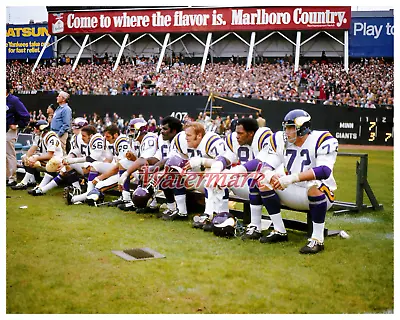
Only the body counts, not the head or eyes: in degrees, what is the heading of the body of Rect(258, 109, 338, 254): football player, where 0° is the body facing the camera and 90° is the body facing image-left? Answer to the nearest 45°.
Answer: approximately 45°

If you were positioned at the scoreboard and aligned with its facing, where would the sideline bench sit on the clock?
The sideline bench is roughly at 1 o'clock from the scoreboard.

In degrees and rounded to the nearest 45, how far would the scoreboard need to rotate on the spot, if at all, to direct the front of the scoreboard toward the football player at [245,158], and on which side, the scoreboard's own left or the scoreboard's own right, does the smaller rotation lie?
approximately 45° to the scoreboard's own right

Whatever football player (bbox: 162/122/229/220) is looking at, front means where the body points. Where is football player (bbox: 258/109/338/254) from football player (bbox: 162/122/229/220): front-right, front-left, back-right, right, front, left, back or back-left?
left

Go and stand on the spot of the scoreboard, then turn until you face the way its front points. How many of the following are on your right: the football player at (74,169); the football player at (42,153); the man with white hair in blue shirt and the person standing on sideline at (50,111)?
4

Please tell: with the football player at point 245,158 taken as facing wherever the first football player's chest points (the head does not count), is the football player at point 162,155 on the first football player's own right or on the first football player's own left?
on the first football player's own right

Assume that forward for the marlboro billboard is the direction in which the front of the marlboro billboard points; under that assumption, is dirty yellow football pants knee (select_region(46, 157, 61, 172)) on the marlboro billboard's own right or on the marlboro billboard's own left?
on the marlboro billboard's own right

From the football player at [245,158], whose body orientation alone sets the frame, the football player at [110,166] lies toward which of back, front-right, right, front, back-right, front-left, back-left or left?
right

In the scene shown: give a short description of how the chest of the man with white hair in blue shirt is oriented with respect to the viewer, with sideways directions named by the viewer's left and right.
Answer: facing to the left of the viewer

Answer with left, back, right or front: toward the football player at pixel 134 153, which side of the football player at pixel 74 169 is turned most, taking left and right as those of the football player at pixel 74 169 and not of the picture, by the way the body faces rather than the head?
left
